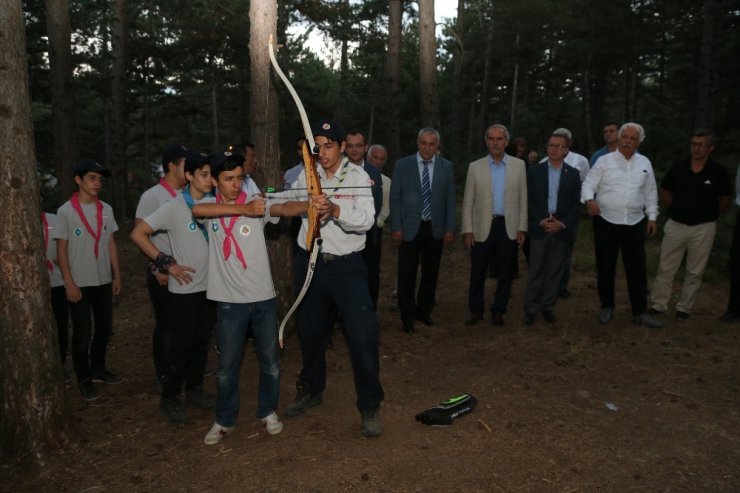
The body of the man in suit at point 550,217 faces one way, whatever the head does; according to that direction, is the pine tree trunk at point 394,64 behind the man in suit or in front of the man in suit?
behind

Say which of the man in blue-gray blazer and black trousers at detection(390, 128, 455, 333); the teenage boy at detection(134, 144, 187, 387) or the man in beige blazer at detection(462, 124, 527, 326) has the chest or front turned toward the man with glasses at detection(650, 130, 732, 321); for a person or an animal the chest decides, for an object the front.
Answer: the teenage boy

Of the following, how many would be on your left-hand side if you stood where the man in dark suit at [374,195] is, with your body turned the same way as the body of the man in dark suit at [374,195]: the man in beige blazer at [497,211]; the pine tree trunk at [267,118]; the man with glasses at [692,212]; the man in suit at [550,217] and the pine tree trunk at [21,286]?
3

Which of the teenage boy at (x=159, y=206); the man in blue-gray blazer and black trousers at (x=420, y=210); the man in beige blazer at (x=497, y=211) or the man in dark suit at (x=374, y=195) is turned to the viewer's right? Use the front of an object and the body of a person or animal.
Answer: the teenage boy

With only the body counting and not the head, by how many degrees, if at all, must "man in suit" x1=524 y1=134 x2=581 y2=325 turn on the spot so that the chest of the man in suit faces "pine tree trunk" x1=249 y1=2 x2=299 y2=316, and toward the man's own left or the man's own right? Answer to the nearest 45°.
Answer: approximately 45° to the man's own right

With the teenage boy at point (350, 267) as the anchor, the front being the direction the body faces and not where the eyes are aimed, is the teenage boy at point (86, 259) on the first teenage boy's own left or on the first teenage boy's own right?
on the first teenage boy's own right
